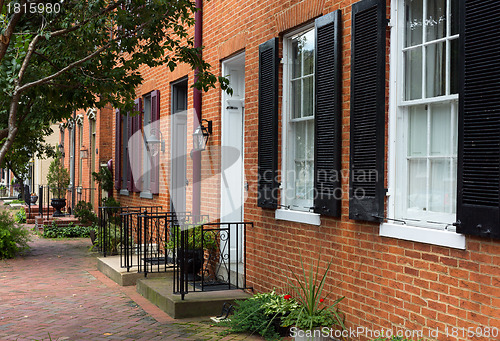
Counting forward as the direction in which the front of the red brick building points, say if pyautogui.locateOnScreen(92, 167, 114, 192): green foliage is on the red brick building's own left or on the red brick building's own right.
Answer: on the red brick building's own right

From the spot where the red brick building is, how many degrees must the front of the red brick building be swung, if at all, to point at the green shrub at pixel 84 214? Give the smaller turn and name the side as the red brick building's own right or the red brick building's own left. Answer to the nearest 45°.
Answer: approximately 90° to the red brick building's own right

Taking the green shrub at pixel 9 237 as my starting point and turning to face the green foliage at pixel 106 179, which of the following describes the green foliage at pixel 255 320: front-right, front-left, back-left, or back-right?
back-right

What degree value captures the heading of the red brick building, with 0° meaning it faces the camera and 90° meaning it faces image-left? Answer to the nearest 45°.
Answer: approximately 45°

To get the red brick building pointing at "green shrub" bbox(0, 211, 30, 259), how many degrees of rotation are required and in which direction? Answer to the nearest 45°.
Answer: approximately 90° to its right

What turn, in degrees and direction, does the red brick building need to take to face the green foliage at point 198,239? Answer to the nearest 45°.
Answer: approximately 90° to its right
